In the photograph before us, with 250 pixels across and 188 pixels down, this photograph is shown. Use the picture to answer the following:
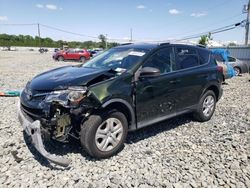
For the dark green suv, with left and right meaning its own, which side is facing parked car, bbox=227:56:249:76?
back

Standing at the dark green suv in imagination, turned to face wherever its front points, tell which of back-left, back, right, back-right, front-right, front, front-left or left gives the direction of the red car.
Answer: back-right

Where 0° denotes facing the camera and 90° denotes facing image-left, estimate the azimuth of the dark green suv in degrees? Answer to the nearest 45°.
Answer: approximately 45°
